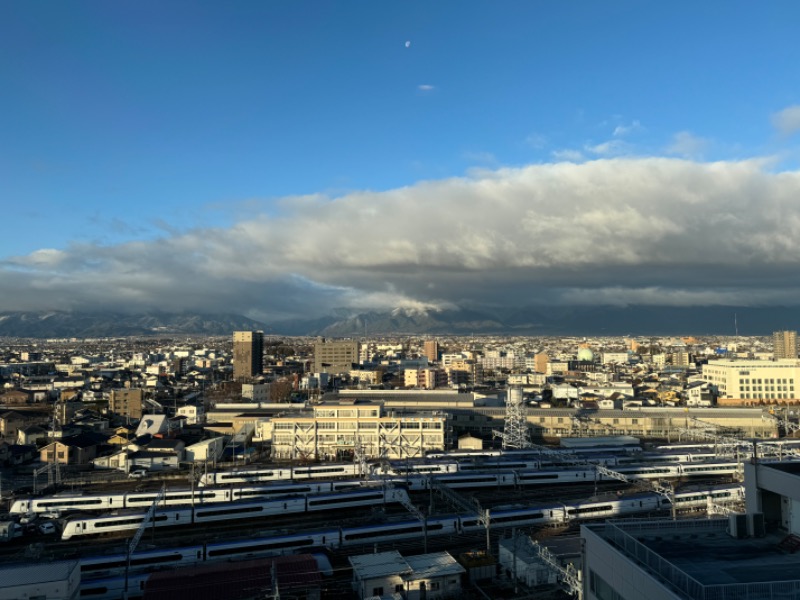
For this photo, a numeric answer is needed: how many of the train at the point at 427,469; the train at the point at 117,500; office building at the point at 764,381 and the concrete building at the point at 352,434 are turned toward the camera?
2

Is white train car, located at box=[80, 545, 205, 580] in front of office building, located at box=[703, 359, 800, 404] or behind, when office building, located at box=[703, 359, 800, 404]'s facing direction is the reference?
in front

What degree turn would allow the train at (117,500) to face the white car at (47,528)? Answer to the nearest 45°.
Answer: approximately 45° to its left

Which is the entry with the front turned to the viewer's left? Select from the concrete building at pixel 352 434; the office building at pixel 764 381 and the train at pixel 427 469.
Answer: the train

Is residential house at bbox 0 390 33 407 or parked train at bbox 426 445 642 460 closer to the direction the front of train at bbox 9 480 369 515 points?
the residential house

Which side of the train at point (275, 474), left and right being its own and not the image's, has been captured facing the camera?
left

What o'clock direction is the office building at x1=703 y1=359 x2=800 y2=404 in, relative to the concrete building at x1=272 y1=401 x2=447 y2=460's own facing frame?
The office building is roughly at 8 o'clock from the concrete building.

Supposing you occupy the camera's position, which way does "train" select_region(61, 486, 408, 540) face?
facing to the left of the viewer

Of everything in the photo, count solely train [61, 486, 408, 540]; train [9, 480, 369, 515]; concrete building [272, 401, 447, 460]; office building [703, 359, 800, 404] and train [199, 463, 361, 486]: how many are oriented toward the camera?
2

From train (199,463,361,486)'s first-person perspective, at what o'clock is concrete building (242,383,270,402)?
The concrete building is roughly at 3 o'clock from the train.

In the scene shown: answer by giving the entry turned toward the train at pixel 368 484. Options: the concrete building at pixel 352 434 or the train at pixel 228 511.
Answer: the concrete building

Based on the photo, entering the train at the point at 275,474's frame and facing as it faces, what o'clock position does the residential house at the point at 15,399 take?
The residential house is roughly at 2 o'clock from the train.

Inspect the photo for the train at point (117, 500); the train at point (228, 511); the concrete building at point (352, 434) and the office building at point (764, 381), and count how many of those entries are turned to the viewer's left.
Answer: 2

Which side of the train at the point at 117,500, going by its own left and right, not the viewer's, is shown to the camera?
left

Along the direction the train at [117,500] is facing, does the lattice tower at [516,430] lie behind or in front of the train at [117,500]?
behind
